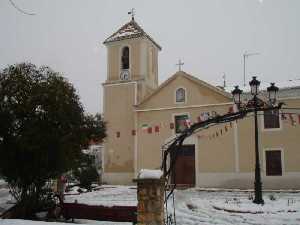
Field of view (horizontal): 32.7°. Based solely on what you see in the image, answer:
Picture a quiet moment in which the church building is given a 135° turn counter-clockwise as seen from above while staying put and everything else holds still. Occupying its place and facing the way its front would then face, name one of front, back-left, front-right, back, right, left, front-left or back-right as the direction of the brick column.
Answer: back-right

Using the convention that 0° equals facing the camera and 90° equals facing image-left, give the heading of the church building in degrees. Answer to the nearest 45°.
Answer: approximately 0°

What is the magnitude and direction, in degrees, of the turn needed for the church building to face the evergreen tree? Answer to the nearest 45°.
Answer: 0° — it already faces it
